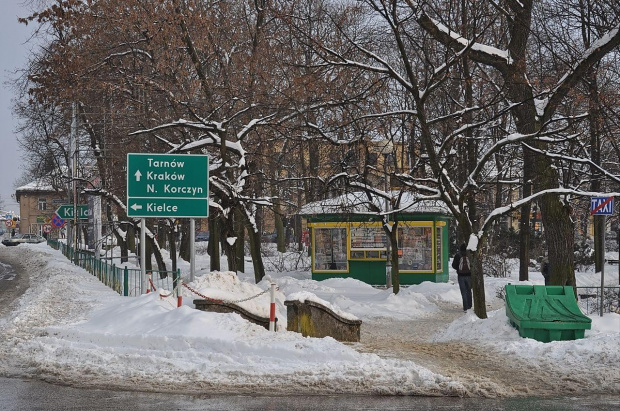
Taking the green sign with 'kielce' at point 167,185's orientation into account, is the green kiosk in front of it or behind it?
behind

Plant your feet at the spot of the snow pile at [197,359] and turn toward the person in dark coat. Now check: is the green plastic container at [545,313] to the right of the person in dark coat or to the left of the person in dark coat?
right

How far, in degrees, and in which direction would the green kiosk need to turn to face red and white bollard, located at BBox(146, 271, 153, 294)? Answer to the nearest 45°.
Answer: approximately 45° to its right

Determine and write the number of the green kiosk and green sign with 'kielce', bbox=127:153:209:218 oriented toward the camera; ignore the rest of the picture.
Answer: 2

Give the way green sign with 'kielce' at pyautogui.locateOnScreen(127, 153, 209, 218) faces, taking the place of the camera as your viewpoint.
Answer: facing the viewer

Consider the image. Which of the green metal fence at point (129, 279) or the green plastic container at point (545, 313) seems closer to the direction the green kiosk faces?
the green plastic container

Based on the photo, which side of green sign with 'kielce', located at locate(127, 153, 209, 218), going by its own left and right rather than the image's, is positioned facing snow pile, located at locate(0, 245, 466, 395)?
front

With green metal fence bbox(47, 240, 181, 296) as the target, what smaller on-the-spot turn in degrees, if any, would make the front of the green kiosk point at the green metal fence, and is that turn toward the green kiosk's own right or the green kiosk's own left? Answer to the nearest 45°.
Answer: approximately 45° to the green kiosk's own right

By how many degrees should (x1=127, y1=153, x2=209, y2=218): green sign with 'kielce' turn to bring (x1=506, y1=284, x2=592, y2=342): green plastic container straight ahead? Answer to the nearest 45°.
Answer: approximately 45° to its left

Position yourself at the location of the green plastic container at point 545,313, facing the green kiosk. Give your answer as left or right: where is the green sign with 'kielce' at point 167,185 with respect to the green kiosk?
left
